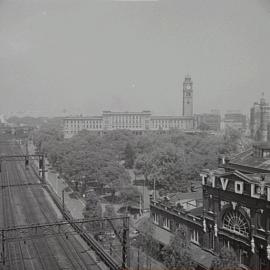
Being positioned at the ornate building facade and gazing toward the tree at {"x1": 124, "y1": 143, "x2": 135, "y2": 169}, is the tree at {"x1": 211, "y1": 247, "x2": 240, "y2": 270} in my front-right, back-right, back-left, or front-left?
back-left

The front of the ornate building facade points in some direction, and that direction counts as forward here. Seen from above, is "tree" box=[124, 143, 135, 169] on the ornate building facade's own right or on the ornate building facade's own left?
on the ornate building facade's own right

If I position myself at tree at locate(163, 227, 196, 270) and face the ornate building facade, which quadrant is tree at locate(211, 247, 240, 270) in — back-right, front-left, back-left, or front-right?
front-right

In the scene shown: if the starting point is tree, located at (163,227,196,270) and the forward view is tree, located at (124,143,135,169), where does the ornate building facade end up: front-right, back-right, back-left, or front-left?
front-right

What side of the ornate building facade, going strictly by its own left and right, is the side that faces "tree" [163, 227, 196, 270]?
front

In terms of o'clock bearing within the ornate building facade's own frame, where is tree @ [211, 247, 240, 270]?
The tree is roughly at 11 o'clock from the ornate building facade.

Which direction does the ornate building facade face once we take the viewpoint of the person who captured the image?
facing the viewer and to the left of the viewer
